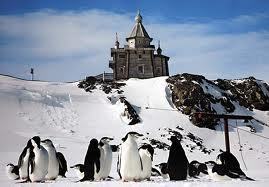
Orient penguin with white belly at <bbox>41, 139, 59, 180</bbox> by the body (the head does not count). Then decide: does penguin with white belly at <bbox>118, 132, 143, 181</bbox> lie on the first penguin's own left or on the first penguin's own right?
on the first penguin's own left

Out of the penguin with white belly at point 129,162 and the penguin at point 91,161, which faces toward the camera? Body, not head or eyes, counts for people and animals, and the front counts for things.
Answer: the penguin with white belly

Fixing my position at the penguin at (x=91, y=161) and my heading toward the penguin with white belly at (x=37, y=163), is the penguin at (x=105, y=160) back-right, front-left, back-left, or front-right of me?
back-right

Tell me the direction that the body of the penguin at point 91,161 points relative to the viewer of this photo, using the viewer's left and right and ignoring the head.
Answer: facing away from the viewer and to the right of the viewer

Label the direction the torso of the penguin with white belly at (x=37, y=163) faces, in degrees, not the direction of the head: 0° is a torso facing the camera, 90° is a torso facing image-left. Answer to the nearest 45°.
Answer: approximately 315°

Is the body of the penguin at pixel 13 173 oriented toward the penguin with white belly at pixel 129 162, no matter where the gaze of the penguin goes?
no

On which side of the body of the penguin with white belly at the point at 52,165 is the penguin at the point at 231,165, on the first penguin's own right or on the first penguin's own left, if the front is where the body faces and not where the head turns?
on the first penguin's own left

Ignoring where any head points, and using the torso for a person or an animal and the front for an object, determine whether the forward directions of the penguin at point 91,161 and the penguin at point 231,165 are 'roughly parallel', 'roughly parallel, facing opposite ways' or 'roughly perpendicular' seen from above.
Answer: roughly perpendicular

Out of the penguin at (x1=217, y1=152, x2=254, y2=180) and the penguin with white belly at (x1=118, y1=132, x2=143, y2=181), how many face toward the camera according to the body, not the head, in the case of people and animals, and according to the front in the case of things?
1

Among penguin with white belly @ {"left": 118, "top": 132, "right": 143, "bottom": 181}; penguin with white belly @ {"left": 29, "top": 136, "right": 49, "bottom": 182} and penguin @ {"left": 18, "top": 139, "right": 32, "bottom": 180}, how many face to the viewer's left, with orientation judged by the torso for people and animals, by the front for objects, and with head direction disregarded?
0

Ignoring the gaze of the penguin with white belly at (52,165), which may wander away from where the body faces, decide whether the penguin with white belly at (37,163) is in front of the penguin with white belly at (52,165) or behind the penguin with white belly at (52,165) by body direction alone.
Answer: in front

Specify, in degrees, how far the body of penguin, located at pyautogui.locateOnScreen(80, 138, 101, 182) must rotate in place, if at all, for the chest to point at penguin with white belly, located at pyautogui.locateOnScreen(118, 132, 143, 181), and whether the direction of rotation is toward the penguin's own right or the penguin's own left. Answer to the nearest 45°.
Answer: approximately 90° to the penguin's own right
